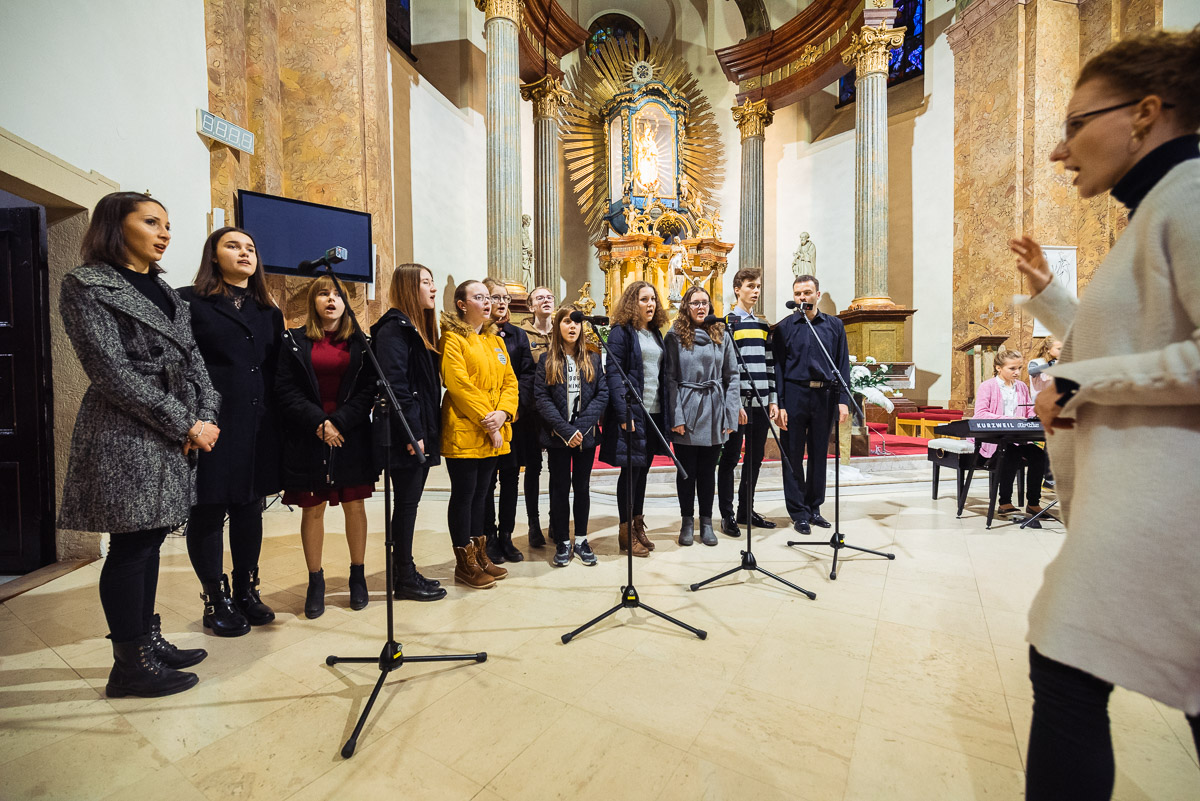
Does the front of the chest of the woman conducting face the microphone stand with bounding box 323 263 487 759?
yes

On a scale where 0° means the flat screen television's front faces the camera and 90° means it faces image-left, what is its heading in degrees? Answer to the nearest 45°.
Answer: approximately 315°

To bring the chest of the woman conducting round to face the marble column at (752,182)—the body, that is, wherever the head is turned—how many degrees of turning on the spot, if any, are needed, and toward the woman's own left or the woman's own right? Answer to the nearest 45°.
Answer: approximately 45° to the woman's own right

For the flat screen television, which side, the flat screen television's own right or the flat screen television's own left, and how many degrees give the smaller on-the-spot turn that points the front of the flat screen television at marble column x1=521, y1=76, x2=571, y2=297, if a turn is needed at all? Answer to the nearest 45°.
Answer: approximately 90° to the flat screen television's own left

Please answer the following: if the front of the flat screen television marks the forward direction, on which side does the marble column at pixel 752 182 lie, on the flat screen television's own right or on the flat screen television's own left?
on the flat screen television's own left

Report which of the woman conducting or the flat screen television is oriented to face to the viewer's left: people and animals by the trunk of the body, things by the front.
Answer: the woman conducting

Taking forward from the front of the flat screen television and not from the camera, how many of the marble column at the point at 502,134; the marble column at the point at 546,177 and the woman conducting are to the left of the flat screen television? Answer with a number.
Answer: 2

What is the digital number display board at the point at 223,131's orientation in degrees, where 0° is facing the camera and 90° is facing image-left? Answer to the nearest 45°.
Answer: approximately 315°

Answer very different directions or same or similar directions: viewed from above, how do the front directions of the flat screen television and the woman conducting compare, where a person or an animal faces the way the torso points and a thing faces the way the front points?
very different directions

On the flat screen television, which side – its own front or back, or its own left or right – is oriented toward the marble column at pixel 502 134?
left

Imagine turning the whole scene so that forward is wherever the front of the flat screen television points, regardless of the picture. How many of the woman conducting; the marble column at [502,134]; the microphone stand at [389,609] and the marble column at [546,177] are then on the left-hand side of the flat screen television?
2

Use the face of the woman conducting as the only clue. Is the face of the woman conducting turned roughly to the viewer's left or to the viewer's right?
to the viewer's left

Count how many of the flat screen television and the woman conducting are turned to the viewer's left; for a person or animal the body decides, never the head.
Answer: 1

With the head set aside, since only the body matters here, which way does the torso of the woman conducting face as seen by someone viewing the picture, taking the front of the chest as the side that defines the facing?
to the viewer's left
